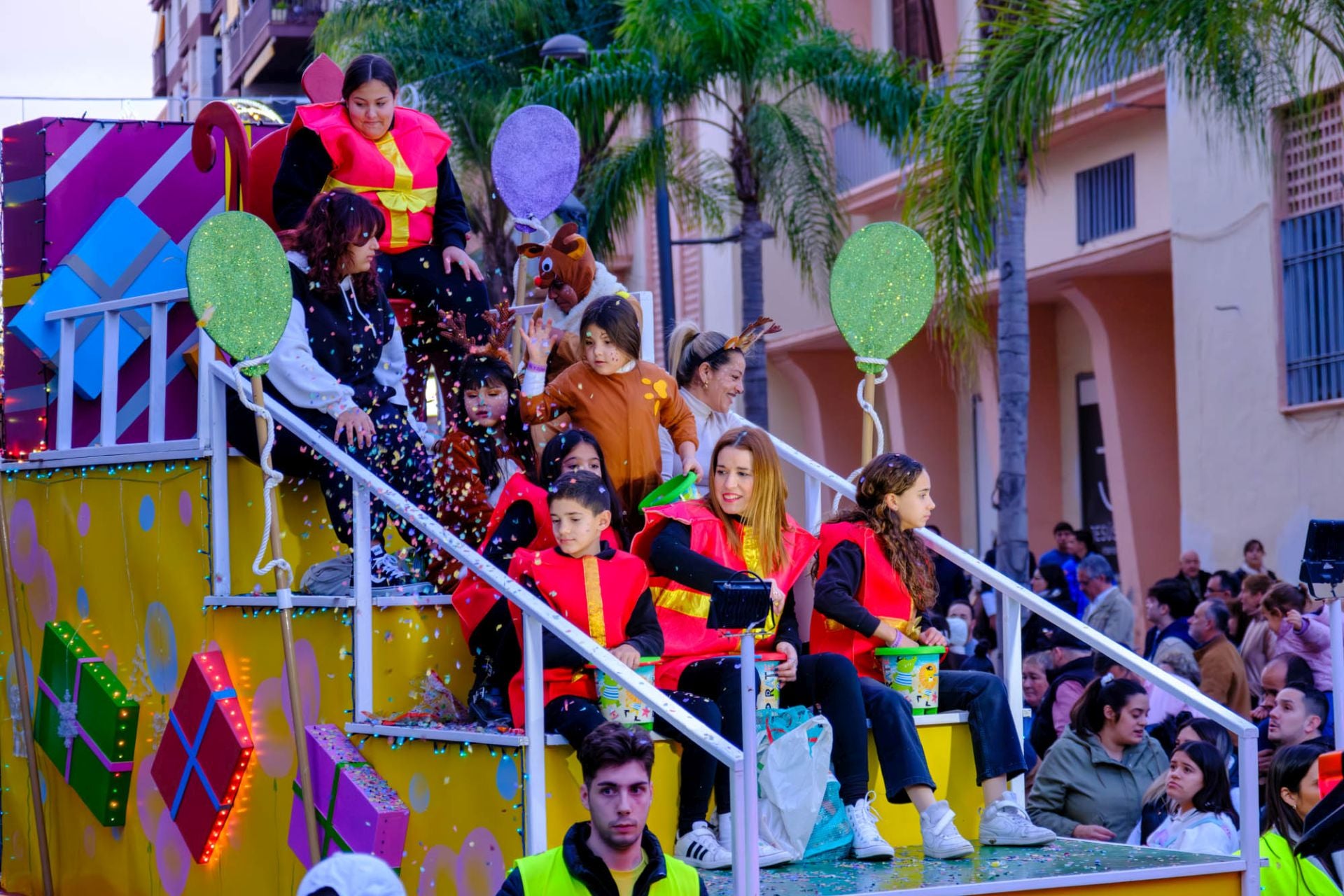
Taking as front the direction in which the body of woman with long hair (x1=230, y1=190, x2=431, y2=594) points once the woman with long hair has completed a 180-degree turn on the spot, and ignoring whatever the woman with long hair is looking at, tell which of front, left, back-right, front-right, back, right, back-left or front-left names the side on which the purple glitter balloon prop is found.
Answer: right

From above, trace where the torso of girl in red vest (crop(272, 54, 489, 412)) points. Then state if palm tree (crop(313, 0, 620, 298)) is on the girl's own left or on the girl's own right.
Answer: on the girl's own left

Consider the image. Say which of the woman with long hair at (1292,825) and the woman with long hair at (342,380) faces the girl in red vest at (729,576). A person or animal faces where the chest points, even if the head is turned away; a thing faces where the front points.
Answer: the woman with long hair at (342,380)

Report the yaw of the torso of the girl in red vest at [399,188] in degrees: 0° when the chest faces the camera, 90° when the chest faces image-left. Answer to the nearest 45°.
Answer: approximately 315°

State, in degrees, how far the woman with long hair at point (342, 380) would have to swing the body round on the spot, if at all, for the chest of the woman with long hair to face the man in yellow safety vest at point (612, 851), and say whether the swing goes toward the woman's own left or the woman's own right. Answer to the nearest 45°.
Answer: approximately 45° to the woman's own right

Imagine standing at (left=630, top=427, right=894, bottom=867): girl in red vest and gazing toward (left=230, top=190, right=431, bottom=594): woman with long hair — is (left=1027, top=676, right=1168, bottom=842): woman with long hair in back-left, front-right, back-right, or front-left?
back-right
